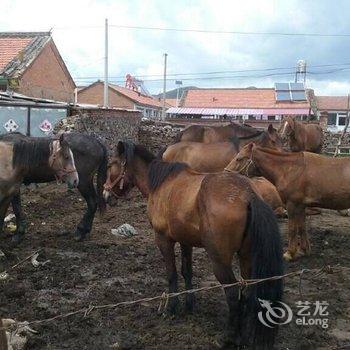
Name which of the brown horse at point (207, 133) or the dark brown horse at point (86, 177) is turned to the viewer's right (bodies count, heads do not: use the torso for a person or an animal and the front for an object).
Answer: the brown horse

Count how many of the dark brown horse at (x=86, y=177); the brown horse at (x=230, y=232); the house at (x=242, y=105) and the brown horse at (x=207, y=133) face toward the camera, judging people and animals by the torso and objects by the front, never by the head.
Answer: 1

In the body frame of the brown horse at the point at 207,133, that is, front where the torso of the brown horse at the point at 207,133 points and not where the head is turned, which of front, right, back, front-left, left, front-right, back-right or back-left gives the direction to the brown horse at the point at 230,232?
right

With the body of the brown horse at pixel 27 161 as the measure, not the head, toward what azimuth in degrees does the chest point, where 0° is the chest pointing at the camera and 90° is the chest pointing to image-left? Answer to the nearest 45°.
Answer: approximately 270°

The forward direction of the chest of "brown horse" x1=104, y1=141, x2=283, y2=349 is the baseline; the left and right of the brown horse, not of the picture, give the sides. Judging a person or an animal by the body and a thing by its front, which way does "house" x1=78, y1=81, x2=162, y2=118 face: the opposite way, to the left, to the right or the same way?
the opposite way

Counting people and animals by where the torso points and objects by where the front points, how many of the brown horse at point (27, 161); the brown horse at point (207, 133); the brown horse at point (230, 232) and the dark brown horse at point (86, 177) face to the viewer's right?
2

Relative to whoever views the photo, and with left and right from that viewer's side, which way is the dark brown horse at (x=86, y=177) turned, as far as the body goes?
facing to the left of the viewer

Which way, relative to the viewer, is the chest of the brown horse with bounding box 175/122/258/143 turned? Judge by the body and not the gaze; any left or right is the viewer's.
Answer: facing to the right of the viewer

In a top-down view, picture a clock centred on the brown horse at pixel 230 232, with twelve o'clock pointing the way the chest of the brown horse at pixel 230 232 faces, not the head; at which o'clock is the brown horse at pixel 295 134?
the brown horse at pixel 295 134 is roughly at 2 o'clock from the brown horse at pixel 230 232.

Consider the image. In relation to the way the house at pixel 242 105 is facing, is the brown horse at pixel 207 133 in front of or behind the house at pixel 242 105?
in front

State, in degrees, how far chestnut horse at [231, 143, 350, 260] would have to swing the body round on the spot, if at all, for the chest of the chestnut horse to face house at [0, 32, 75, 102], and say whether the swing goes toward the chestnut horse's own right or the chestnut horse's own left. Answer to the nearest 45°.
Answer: approximately 45° to the chestnut horse's own right

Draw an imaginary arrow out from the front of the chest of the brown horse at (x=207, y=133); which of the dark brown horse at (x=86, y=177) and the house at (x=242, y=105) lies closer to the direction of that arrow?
the house

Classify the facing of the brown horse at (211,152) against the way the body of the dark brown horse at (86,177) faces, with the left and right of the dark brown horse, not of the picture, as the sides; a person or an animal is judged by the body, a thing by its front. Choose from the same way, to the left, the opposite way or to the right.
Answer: the opposite way

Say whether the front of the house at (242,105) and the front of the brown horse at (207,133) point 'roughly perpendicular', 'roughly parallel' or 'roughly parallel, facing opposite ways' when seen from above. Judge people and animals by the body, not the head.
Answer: roughly perpendicular

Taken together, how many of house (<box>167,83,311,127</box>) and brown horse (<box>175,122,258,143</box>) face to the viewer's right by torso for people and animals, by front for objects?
1

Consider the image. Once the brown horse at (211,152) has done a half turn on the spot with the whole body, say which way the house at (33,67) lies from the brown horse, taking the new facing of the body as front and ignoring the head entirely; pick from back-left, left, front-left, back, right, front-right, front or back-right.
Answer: front-right

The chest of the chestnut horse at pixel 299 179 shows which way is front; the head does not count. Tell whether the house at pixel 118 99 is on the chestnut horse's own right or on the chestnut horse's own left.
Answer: on the chestnut horse's own right
